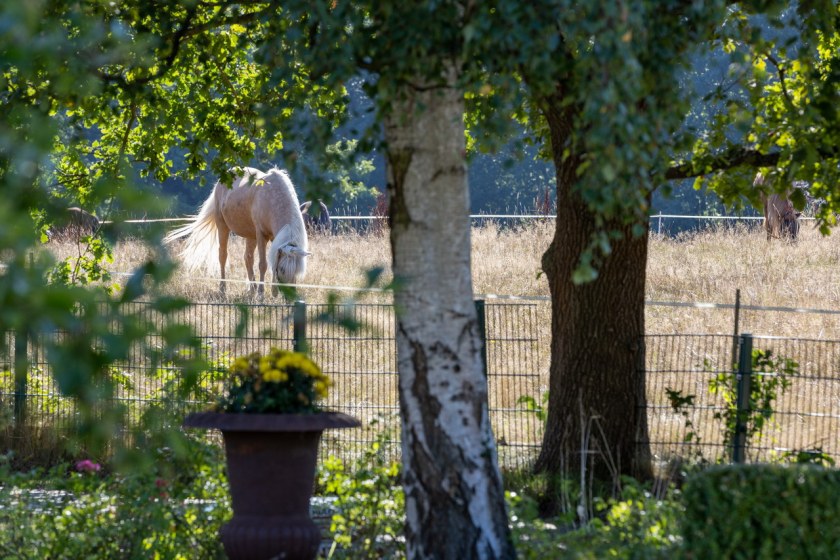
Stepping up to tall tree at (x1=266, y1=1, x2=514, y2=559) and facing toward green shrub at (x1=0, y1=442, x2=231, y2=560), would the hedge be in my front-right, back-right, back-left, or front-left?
back-right

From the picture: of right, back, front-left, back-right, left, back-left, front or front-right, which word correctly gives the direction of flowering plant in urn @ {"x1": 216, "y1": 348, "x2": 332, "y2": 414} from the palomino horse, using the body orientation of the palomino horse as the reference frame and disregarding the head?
front-right

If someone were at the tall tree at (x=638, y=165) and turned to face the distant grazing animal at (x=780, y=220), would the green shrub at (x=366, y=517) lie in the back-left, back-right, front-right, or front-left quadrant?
back-left

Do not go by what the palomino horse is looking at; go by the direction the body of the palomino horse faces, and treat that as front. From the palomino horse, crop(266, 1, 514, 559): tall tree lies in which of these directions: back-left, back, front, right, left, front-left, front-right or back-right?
front-right

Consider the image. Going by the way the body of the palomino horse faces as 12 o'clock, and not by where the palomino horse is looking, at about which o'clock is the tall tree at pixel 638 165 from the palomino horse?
The tall tree is roughly at 1 o'clock from the palomino horse.

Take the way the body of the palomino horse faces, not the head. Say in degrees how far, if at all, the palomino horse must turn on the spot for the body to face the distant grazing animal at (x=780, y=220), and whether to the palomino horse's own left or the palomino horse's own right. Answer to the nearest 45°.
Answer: approximately 45° to the palomino horse's own left

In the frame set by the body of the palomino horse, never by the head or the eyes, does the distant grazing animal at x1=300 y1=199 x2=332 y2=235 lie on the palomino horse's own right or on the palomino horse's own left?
on the palomino horse's own left

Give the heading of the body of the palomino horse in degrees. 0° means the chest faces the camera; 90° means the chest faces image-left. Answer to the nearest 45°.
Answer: approximately 315°
